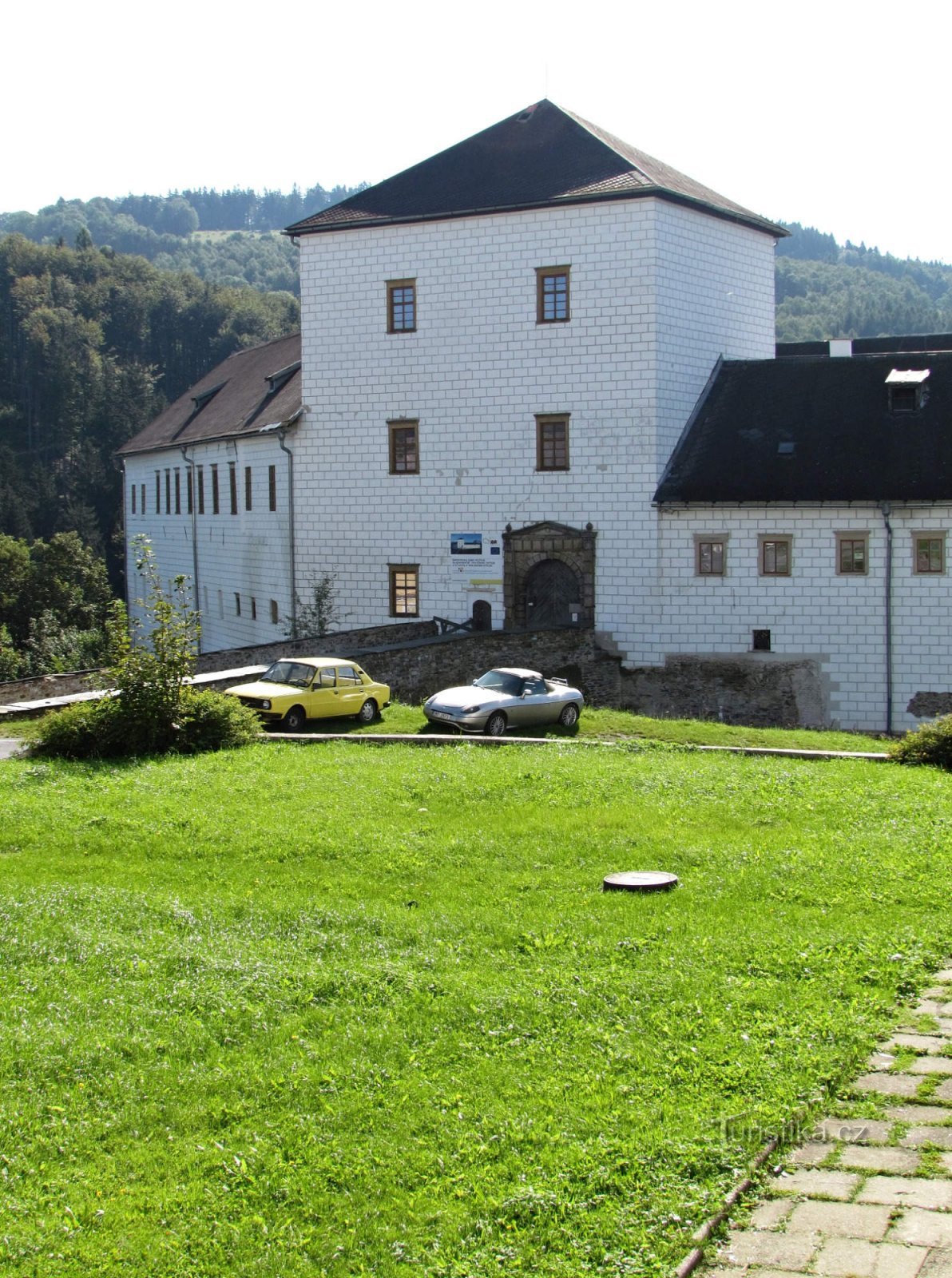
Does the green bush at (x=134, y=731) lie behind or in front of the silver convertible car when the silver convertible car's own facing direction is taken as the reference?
in front

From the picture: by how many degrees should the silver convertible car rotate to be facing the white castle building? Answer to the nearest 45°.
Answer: approximately 135° to its right

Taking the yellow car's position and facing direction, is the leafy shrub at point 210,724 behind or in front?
in front

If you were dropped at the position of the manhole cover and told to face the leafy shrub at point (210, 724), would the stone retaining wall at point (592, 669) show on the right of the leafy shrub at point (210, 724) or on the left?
right

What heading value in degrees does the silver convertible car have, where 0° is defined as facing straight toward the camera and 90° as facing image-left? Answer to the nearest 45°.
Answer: approximately 45°

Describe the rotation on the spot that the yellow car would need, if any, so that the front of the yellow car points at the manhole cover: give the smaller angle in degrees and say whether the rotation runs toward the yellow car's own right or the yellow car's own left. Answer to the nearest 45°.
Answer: approximately 45° to the yellow car's own left

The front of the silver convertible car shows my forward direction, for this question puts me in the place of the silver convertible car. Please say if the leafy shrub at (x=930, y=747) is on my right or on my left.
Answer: on my left

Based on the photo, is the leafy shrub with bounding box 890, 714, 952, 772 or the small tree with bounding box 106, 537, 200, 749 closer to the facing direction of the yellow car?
the small tree

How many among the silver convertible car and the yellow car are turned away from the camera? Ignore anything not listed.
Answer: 0

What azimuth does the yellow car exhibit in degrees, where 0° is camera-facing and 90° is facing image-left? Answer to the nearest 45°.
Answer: approximately 45°

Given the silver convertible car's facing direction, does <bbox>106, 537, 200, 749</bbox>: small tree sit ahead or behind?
ahead
